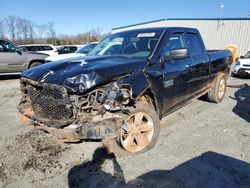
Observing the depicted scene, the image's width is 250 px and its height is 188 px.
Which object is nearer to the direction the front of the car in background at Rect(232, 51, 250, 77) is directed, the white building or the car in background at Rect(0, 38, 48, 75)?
the car in background

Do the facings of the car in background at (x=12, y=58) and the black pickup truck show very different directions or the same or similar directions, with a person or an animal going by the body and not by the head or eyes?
very different directions

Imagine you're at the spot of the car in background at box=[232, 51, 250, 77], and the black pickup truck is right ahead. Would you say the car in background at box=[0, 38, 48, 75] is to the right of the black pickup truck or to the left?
right

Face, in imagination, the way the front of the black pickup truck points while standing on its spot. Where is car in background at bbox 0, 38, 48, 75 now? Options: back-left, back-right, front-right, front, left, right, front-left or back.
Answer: right

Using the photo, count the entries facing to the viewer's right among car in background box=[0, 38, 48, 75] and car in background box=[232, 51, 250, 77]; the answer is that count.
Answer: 1

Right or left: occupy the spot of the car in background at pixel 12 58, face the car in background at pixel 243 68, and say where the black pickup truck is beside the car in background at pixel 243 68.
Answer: right

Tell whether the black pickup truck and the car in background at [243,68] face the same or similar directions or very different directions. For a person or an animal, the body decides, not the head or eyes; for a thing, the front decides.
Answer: same or similar directions

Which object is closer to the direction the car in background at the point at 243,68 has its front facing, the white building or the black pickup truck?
the black pickup truck

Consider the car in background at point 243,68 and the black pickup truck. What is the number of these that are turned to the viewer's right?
0

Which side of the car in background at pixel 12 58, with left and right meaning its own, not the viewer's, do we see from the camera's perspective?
right

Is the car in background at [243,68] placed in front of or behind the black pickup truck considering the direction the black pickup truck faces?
behind

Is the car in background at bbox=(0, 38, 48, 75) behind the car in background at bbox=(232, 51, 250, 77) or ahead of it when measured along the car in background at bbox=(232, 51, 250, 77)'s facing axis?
ahead

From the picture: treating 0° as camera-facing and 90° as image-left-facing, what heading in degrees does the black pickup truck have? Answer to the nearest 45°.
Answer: approximately 45°

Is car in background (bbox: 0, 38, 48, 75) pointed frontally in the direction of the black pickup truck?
no
